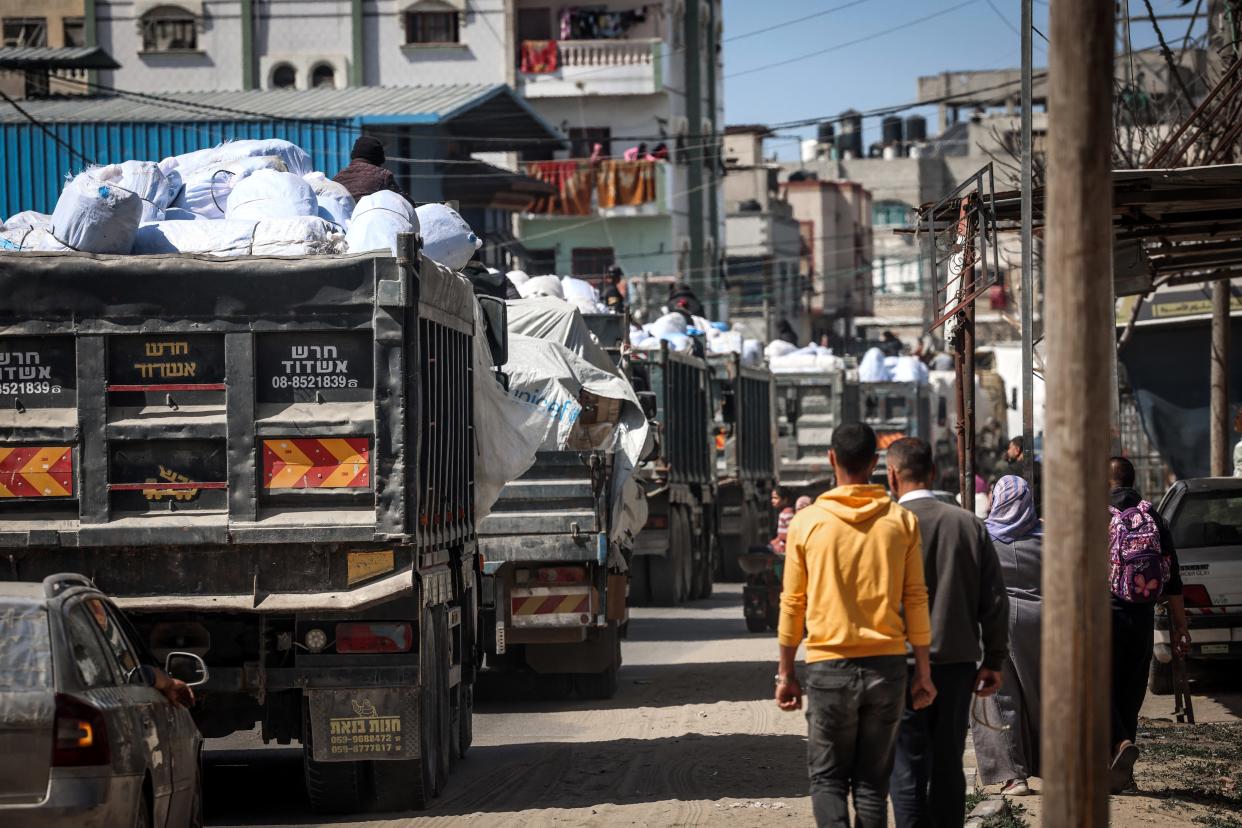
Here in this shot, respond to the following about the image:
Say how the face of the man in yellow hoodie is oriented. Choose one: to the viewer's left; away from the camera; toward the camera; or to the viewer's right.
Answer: away from the camera

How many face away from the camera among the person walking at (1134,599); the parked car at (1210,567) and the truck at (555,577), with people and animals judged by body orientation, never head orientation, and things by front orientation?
3

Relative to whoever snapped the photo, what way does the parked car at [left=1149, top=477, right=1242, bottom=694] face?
facing away from the viewer

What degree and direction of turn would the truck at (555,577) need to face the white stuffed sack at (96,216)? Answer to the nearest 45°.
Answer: approximately 135° to its left

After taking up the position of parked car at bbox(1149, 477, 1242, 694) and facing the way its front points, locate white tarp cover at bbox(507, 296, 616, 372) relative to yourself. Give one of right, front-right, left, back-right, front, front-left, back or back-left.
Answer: left

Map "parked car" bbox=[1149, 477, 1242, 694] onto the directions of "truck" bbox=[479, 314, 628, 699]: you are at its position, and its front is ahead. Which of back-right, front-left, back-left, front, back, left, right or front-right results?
right

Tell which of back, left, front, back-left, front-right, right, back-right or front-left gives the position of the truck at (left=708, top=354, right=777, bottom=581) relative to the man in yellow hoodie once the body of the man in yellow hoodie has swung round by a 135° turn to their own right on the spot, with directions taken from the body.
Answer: back-left

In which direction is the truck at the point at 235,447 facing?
away from the camera

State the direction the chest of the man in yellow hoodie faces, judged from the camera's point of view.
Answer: away from the camera

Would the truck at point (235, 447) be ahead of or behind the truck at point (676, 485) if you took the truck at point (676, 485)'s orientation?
behind

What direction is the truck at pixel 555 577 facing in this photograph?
away from the camera

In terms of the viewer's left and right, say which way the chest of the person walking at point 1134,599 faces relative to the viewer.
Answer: facing away from the viewer

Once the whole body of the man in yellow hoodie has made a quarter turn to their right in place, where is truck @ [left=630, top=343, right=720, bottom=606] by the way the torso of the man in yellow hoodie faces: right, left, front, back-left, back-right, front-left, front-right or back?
left

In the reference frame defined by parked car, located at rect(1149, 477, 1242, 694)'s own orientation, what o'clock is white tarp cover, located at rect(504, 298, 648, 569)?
The white tarp cover is roughly at 9 o'clock from the parked car.

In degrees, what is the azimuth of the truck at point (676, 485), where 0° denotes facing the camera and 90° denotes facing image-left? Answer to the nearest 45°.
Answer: approximately 225°

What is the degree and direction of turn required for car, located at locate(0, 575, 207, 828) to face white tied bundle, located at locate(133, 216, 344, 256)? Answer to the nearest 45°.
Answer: approximately 45° to its left

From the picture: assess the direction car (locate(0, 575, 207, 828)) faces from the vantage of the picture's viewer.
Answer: facing away from the viewer and to the right of the viewer

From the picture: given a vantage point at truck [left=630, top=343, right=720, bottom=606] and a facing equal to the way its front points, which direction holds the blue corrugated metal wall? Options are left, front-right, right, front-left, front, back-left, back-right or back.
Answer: left
